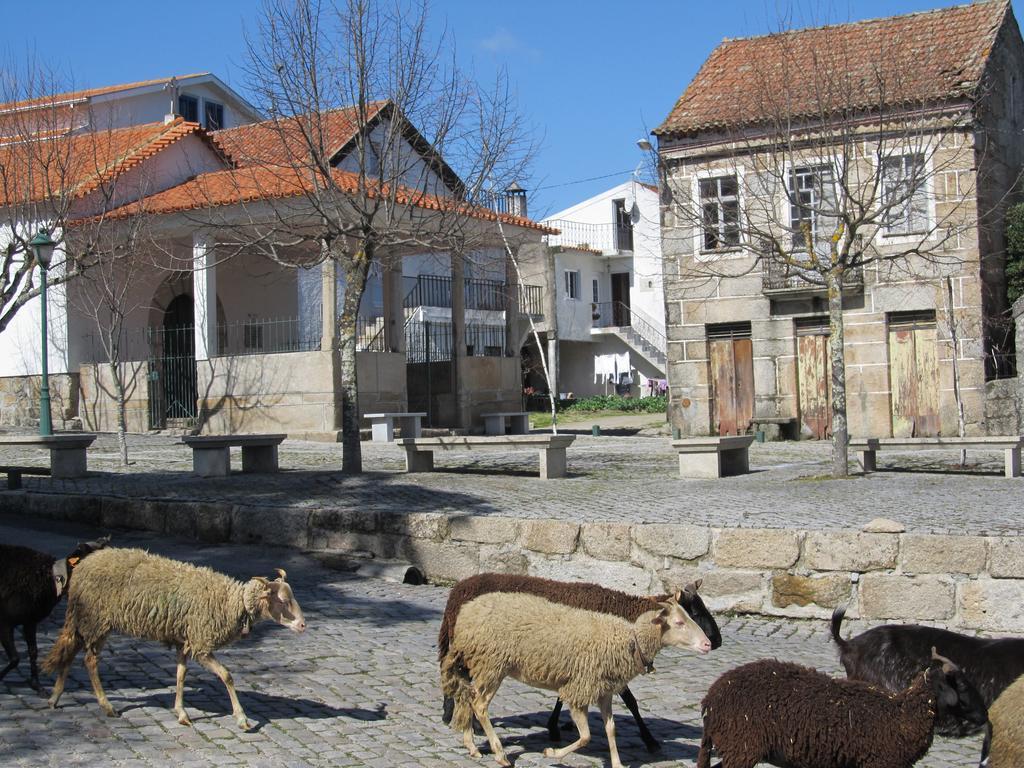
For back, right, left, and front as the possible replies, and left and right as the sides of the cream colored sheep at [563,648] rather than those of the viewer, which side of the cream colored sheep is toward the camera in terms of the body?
right

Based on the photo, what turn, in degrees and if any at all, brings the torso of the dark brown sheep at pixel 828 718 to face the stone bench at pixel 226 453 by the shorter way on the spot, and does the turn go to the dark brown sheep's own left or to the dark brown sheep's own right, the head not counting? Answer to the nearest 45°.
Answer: approximately 135° to the dark brown sheep's own left

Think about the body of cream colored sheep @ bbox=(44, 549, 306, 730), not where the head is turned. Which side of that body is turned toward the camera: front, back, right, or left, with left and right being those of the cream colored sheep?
right

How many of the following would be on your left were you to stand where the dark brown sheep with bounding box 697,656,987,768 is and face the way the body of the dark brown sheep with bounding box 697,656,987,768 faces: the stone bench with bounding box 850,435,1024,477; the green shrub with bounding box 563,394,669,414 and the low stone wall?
3

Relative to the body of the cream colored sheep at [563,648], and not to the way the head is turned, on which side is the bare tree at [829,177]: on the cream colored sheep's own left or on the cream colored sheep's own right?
on the cream colored sheep's own left

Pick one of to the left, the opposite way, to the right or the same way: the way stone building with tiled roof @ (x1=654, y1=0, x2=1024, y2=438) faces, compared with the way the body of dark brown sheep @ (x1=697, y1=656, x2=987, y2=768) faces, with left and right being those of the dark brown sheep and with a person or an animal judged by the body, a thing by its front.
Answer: to the right

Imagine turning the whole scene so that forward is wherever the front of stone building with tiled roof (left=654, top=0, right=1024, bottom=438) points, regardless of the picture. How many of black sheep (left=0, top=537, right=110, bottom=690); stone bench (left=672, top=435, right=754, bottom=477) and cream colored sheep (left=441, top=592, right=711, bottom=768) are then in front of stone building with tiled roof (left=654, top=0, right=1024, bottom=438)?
3

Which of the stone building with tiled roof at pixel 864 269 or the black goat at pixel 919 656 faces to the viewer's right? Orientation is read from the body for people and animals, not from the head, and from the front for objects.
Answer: the black goat

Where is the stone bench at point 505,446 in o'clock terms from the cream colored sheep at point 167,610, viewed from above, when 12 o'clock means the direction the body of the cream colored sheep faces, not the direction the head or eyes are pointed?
The stone bench is roughly at 10 o'clock from the cream colored sheep.

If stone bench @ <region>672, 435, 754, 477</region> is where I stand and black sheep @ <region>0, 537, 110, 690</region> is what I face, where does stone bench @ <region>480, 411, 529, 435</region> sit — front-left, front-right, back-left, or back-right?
back-right

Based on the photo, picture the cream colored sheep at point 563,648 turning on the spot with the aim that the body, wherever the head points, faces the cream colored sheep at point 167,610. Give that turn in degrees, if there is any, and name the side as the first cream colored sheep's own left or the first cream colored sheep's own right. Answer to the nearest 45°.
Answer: approximately 180°

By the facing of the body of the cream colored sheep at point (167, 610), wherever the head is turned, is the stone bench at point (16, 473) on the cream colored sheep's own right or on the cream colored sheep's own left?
on the cream colored sheep's own left

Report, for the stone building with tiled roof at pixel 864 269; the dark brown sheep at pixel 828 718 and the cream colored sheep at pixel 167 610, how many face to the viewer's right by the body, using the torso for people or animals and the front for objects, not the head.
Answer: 2

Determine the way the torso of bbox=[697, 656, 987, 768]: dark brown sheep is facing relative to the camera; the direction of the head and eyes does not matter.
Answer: to the viewer's right
